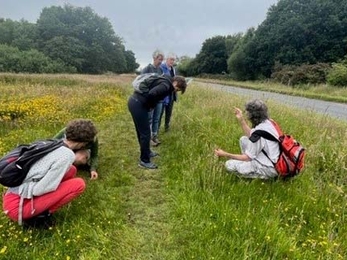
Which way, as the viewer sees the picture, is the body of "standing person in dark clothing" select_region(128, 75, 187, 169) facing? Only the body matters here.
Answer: to the viewer's right

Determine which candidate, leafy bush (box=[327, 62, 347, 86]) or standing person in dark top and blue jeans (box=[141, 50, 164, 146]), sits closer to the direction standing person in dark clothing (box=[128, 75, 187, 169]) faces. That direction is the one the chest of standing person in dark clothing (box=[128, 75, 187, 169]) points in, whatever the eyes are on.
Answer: the leafy bush

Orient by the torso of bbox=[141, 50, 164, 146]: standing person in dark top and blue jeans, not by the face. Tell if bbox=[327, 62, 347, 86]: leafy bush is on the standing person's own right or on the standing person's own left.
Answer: on the standing person's own left

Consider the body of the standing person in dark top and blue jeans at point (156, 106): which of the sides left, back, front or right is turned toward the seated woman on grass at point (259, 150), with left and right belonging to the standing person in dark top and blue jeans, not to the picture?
front

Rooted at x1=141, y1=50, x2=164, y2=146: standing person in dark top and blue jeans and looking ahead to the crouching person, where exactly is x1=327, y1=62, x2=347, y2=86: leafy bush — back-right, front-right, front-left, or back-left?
back-left

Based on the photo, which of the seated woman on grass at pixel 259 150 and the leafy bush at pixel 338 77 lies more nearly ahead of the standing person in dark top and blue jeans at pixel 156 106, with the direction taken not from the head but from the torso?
the seated woman on grass

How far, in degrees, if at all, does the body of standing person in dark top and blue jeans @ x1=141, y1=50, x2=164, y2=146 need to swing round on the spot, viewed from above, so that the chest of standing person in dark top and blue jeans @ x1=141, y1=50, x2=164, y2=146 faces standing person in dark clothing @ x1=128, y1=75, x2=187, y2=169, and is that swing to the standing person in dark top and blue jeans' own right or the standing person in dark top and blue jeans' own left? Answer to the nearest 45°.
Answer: approximately 45° to the standing person in dark top and blue jeans' own right

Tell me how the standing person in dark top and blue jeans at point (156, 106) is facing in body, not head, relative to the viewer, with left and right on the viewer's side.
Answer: facing the viewer and to the right of the viewer

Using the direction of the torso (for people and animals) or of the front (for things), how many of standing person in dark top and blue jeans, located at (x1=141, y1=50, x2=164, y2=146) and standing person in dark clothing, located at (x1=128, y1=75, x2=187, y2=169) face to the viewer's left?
0
